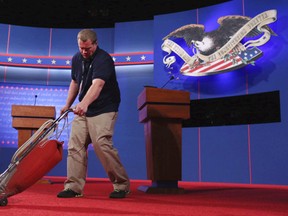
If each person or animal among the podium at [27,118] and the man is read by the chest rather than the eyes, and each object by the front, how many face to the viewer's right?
0

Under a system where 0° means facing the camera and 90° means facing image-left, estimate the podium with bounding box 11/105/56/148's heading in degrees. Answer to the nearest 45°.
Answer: approximately 0°

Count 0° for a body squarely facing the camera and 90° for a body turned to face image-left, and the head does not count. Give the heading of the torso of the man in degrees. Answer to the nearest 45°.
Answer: approximately 45°

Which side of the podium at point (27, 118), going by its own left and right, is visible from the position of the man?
front

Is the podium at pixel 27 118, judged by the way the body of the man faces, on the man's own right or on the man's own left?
on the man's own right

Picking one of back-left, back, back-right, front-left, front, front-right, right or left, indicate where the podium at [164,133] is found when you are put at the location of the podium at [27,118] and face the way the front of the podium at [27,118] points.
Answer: front-left

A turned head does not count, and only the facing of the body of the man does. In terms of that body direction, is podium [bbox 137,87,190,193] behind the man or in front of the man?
behind

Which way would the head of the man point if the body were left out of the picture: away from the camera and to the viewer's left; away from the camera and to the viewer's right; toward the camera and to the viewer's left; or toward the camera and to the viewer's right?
toward the camera and to the viewer's left
